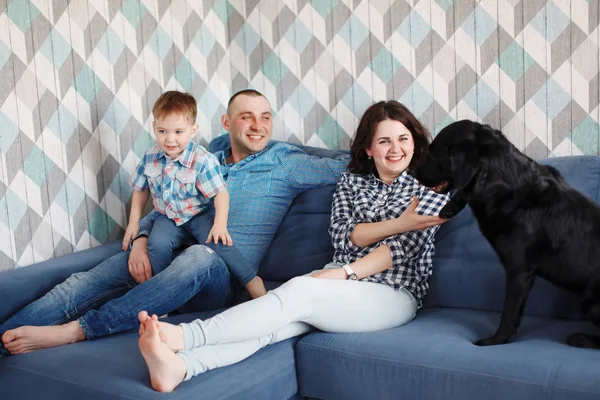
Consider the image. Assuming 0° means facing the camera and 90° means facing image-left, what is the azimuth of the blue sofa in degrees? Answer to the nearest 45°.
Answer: approximately 0°

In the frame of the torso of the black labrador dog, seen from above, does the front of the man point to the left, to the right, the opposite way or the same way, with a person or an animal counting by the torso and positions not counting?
to the left

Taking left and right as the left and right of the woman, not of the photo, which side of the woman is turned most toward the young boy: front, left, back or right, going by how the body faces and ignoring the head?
right

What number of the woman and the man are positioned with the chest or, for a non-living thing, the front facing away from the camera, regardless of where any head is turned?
0

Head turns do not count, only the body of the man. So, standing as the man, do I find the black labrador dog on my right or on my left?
on my left

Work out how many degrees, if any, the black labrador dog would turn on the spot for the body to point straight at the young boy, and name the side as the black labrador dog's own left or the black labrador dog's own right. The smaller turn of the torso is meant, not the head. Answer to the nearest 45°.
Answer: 0° — it already faces them

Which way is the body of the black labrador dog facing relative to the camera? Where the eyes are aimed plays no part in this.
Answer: to the viewer's left

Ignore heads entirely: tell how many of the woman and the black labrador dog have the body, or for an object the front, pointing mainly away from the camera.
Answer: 0
